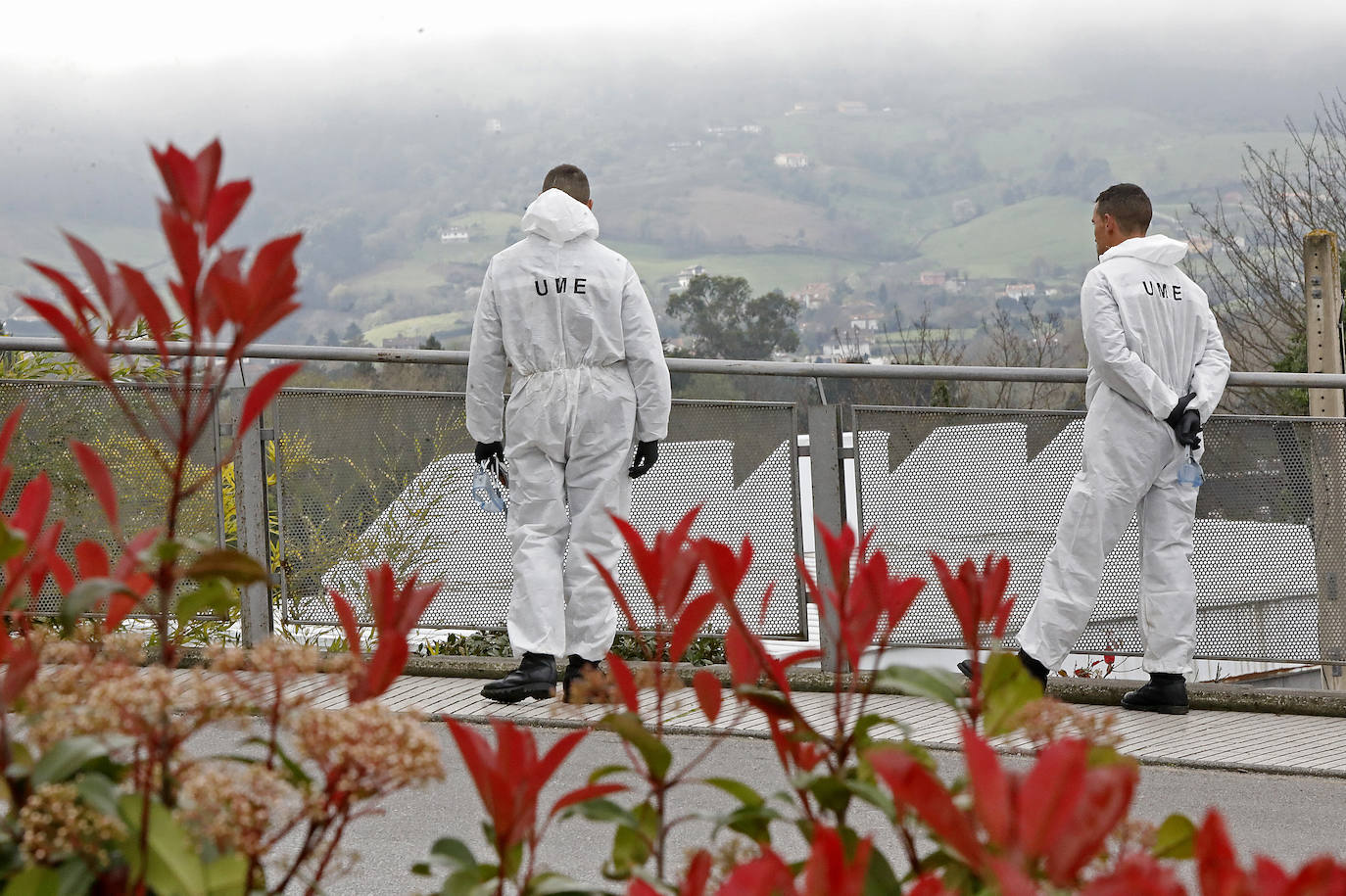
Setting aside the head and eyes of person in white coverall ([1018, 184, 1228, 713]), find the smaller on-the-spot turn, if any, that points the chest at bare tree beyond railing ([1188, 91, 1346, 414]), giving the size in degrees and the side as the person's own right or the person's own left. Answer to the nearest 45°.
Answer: approximately 45° to the person's own right

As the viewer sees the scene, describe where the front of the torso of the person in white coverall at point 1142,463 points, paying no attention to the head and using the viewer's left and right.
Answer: facing away from the viewer and to the left of the viewer

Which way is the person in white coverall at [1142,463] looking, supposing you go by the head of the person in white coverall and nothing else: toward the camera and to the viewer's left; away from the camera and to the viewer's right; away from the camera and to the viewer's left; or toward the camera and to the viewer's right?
away from the camera and to the viewer's left
